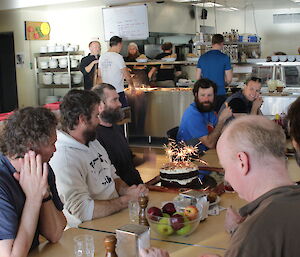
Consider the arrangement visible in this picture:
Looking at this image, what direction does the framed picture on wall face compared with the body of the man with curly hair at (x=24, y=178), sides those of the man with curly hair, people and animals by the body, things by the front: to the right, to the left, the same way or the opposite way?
to the right

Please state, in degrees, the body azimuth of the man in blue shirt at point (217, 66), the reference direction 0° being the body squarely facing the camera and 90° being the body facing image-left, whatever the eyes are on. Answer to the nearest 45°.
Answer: approximately 180°

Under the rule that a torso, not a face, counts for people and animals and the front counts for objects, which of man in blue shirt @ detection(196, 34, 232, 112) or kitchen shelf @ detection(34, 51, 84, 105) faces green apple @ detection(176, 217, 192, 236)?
the kitchen shelf

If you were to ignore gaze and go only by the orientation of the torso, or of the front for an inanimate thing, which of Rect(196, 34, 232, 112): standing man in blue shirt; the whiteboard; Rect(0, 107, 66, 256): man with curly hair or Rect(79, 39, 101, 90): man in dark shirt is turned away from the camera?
the standing man in blue shirt

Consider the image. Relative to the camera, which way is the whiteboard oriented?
toward the camera

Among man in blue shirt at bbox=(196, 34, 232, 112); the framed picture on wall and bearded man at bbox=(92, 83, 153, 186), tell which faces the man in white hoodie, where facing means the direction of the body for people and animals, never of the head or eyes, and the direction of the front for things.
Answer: the framed picture on wall

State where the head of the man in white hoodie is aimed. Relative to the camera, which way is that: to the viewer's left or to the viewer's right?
to the viewer's right

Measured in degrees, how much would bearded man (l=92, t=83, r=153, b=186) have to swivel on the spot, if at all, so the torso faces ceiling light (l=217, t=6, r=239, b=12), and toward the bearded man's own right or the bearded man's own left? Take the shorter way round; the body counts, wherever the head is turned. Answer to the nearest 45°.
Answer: approximately 90° to the bearded man's own left

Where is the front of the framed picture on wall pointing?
toward the camera

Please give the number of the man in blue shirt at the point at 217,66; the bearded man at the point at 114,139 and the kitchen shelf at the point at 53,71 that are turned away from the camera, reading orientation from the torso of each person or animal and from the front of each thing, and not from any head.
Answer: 1

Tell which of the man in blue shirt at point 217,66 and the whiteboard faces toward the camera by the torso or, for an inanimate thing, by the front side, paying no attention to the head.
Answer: the whiteboard

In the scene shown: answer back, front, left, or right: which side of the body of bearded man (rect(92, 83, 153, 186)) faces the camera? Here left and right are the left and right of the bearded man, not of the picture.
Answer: right

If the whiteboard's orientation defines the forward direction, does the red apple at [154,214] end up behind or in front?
in front

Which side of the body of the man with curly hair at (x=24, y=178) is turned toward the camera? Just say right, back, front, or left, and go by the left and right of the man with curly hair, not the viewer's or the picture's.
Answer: right

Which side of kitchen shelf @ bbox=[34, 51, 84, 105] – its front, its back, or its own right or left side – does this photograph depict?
front

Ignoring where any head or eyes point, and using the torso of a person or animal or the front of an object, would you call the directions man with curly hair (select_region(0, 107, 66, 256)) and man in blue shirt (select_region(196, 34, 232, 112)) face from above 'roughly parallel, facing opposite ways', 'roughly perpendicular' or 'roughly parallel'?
roughly perpendicular

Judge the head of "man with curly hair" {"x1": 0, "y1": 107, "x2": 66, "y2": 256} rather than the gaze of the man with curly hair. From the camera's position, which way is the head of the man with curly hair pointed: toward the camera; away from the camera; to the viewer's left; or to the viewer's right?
to the viewer's right
